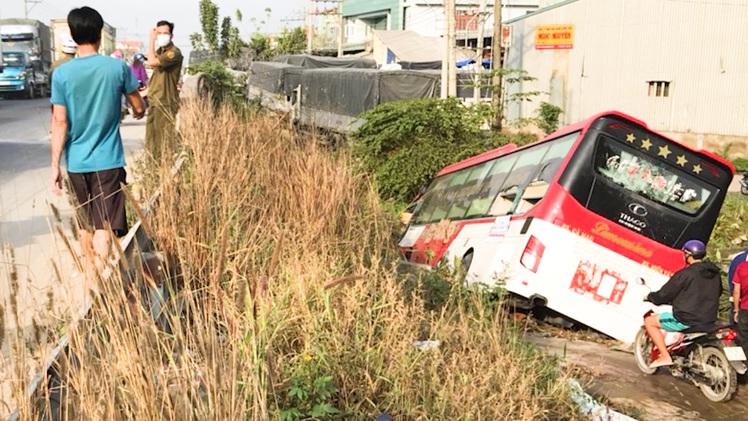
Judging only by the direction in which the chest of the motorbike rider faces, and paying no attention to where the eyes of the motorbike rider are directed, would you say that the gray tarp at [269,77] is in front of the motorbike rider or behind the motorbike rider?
in front

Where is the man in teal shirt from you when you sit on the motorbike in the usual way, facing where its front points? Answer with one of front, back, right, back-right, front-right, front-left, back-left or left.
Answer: left

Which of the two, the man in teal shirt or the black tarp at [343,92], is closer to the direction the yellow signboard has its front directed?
the man in teal shirt

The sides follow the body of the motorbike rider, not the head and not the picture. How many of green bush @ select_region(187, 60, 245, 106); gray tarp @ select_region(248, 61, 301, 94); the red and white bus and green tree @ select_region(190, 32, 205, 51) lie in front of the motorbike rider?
4

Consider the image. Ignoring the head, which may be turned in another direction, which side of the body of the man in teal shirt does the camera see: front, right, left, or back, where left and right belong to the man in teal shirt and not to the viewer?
back

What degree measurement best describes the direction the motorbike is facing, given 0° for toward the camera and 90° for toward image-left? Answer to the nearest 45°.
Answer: approximately 135°

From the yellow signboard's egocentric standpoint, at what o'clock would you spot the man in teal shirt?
The man in teal shirt is roughly at 12 o'clock from the yellow signboard.

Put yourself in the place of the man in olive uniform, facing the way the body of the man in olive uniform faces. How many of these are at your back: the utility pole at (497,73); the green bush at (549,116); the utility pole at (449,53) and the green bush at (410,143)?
4

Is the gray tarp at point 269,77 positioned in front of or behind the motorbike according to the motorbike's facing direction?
in front

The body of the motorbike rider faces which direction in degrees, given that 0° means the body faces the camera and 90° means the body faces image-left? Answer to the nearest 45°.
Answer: approximately 135°

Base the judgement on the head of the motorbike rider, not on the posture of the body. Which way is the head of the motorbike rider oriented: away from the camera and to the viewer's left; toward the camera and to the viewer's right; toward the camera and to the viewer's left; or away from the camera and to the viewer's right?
away from the camera and to the viewer's left

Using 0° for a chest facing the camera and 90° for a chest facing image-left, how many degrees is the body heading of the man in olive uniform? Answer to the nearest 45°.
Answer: approximately 45°
